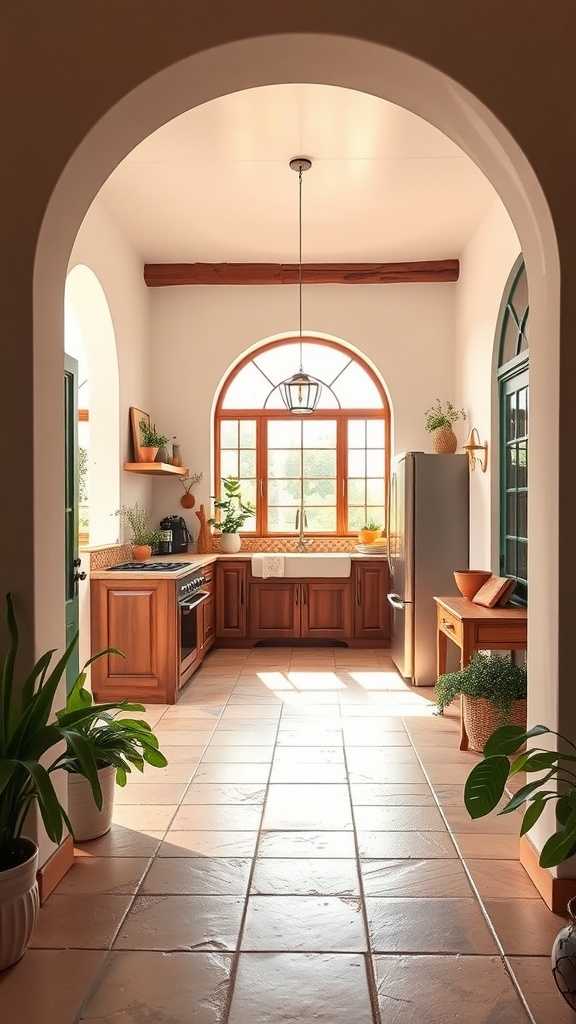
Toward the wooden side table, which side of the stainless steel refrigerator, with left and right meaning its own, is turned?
left

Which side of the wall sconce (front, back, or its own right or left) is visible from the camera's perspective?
left

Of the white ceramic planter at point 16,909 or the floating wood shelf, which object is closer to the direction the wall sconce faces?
the floating wood shelf

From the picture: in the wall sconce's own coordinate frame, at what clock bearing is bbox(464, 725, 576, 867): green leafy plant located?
The green leafy plant is roughly at 9 o'clock from the wall sconce.

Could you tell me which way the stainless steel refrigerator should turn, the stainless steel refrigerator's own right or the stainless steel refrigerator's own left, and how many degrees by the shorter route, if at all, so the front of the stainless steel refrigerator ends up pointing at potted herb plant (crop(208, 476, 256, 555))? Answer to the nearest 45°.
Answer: approximately 45° to the stainless steel refrigerator's own right

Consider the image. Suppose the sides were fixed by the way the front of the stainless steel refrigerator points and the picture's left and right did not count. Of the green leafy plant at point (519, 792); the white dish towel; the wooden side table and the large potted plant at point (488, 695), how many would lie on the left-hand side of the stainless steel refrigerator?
3

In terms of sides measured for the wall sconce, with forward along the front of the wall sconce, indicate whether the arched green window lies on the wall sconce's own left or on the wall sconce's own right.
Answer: on the wall sconce's own left
